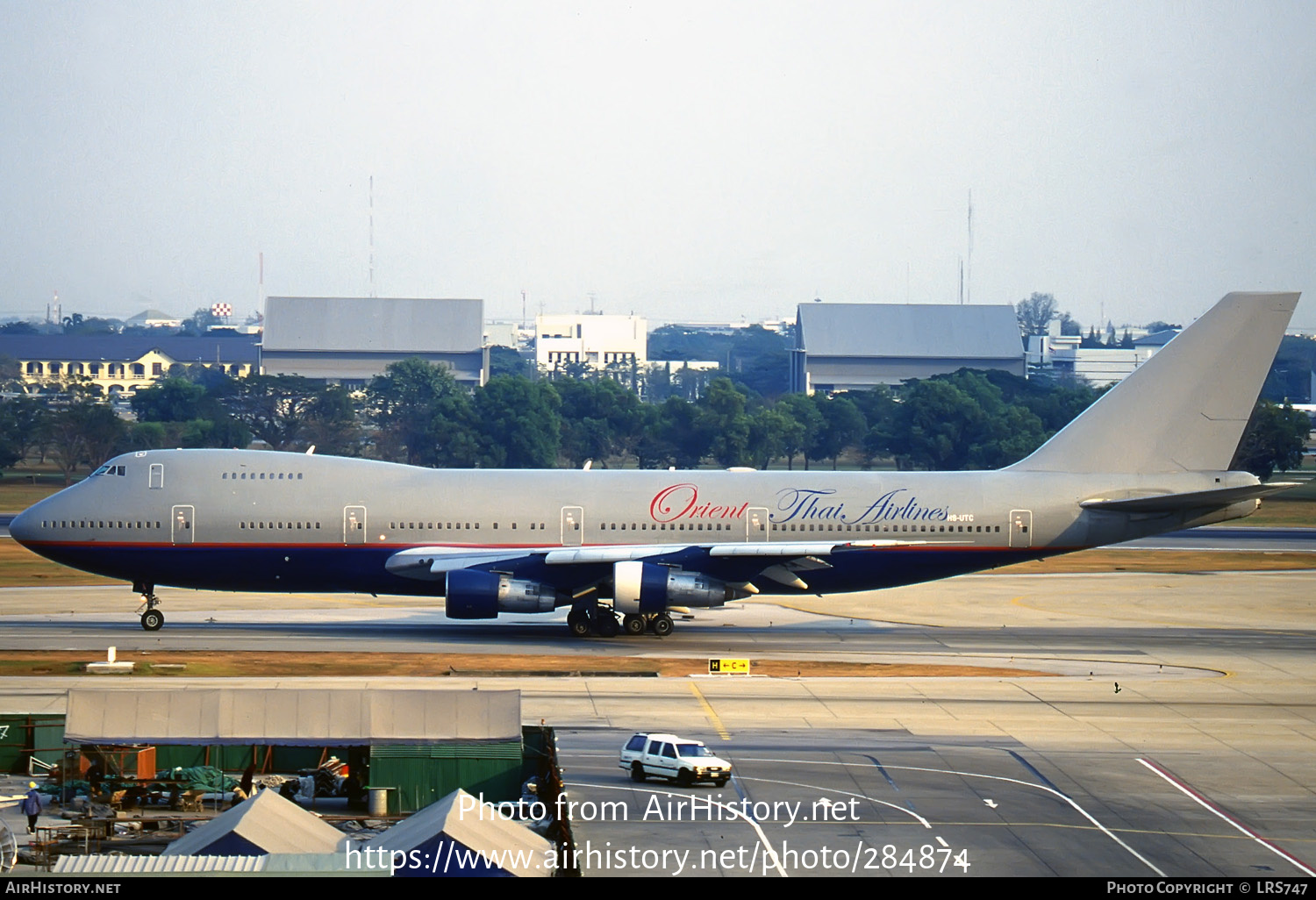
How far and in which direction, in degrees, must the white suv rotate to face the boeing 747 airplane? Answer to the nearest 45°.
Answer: approximately 135° to its left

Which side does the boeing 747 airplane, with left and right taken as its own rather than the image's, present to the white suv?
left

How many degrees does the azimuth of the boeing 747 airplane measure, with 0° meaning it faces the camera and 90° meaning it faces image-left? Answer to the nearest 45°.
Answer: approximately 90°

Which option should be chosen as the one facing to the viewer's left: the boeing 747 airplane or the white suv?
the boeing 747 airplane

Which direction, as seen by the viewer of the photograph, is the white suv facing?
facing the viewer and to the right of the viewer

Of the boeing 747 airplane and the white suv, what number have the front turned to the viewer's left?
1
